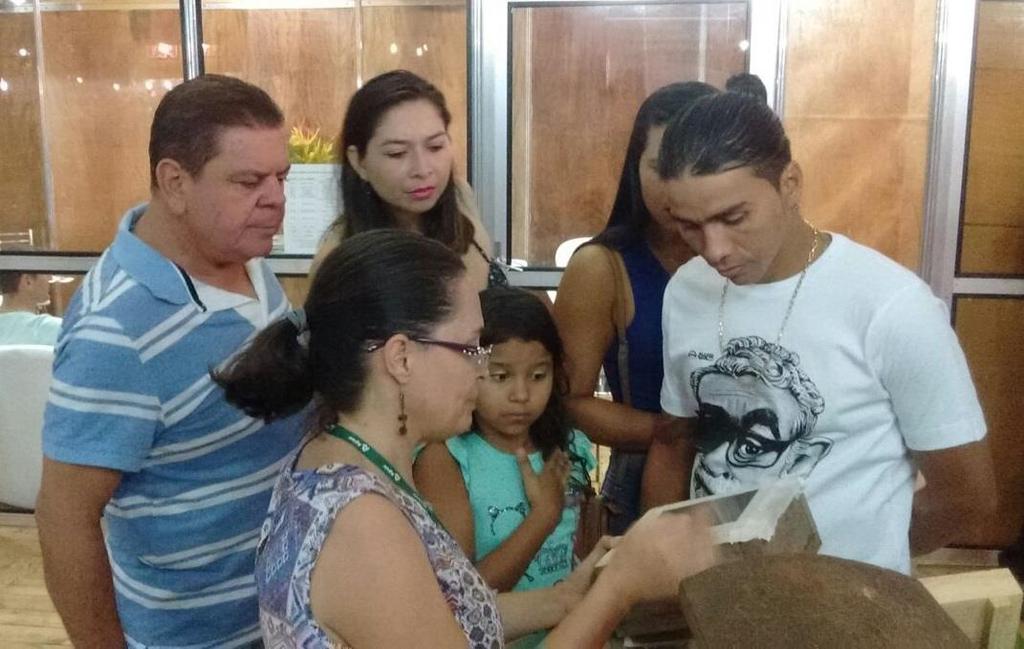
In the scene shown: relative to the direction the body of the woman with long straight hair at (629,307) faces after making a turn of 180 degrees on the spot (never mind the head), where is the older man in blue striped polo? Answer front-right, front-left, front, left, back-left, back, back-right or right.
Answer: left

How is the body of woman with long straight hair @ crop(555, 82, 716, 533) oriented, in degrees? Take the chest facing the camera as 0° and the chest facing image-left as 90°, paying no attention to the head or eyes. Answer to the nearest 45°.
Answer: approximately 315°

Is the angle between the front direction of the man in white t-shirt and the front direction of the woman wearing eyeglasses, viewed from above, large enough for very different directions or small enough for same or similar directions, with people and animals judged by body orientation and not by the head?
very different directions

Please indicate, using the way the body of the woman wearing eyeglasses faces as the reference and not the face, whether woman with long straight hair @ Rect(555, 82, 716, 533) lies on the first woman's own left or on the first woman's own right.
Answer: on the first woman's own left

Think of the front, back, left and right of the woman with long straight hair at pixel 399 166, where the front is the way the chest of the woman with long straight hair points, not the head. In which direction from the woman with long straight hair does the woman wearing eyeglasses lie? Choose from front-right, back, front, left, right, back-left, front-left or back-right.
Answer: front-right

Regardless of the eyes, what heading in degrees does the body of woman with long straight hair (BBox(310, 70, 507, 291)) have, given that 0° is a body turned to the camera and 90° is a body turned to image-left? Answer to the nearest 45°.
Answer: approximately 315°

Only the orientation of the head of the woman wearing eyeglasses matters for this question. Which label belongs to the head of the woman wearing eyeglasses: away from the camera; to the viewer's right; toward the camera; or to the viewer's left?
to the viewer's right

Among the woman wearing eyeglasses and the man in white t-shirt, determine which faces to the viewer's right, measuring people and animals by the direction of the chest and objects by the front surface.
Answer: the woman wearing eyeglasses

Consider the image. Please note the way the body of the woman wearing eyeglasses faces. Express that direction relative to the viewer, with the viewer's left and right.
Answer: facing to the right of the viewer

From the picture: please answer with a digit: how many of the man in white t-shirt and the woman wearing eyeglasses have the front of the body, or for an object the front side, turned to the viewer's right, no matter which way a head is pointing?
1

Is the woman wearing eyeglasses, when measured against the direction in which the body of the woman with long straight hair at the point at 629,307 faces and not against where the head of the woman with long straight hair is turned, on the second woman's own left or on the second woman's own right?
on the second woman's own right
